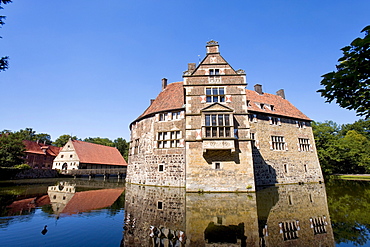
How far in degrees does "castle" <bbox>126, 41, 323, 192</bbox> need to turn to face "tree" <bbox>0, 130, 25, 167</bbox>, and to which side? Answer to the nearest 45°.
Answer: approximately 90° to its right

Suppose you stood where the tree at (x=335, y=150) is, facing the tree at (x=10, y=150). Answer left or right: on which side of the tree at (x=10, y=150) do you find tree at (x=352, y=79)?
left

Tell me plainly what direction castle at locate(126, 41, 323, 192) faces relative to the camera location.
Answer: facing the viewer

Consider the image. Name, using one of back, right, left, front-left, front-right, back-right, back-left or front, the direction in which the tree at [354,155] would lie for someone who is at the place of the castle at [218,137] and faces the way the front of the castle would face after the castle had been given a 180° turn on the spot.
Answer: front-right
